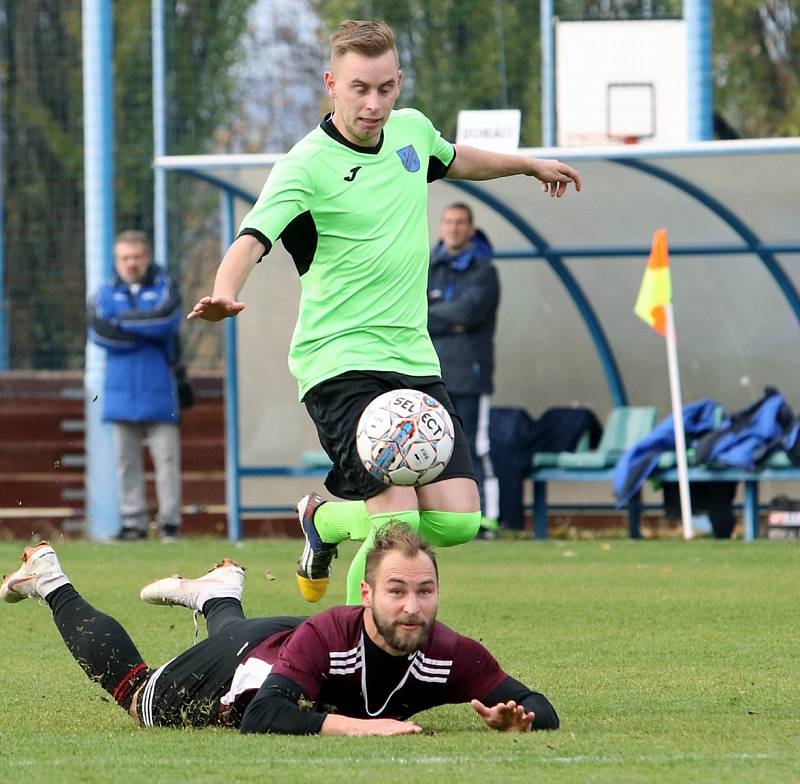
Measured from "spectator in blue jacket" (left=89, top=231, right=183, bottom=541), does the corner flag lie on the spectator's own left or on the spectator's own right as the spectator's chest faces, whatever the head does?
on the spectator's own left

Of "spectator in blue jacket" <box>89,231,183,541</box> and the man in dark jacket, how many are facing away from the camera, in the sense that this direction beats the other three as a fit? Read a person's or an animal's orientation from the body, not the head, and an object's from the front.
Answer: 0

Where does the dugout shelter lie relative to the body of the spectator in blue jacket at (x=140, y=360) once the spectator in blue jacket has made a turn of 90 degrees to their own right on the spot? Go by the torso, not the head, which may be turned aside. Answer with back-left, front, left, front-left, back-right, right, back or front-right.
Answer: back

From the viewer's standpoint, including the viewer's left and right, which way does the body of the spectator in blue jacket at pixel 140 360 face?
facing the viewer

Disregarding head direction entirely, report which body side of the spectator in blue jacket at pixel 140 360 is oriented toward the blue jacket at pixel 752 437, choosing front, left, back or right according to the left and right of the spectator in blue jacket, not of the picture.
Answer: left

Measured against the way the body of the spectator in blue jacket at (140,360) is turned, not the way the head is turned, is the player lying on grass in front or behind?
in front

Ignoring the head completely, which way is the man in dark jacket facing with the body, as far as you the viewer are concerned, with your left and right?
facing the viewer and to the left of the viewer

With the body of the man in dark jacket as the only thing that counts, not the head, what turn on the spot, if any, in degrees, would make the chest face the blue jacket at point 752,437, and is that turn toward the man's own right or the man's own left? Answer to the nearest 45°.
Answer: approximately 135° to the man's own left
